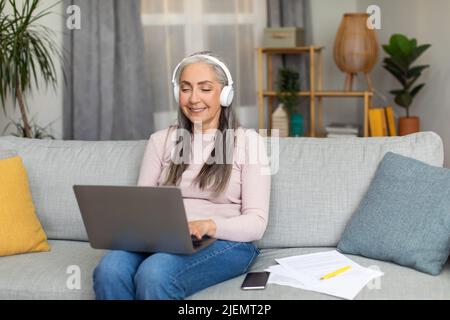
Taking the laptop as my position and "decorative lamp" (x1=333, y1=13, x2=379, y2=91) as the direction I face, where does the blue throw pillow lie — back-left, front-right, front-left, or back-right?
front-right

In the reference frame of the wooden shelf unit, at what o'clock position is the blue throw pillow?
The blue throw pillow is roughly at 12 o'clock from the wooden shelf unit.

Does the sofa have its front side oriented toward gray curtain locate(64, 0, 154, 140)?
no

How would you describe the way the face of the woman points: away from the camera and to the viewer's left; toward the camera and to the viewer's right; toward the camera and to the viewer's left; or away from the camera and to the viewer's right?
toward the camera and to the viewer's left

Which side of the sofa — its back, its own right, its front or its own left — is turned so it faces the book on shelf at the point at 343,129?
back

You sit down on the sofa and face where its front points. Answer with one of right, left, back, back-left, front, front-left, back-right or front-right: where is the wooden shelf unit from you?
back

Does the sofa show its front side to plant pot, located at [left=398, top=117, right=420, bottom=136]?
no

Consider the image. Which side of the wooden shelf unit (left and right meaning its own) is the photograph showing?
front

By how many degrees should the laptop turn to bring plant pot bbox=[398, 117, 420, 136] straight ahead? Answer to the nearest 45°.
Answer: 0° — it already faces it

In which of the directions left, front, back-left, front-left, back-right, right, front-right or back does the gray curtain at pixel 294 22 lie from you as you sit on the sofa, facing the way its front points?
back

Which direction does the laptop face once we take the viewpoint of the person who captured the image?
facing away from the viewer and to the right of the viewer

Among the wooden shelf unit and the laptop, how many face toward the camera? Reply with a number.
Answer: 1

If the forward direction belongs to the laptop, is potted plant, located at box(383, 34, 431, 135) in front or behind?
in front

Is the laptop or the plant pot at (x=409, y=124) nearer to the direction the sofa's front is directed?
the laptop

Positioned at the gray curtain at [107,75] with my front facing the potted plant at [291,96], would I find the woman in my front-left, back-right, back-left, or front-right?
front-right

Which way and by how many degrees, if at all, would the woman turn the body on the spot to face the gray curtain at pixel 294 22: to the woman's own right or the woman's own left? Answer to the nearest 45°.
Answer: approximately 135° to the woman's own right

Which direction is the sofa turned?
toward the camera

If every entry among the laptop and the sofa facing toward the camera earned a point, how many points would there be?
1

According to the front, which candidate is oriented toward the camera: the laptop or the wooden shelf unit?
the wooden shelf unit

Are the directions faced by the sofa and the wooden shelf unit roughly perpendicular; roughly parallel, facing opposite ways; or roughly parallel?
roughly parallel
